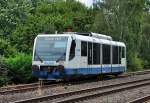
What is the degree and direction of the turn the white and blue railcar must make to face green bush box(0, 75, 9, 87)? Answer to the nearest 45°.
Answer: approximately 45° to its right

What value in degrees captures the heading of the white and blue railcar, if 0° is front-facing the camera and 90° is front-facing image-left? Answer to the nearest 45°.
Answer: approximately 45°
